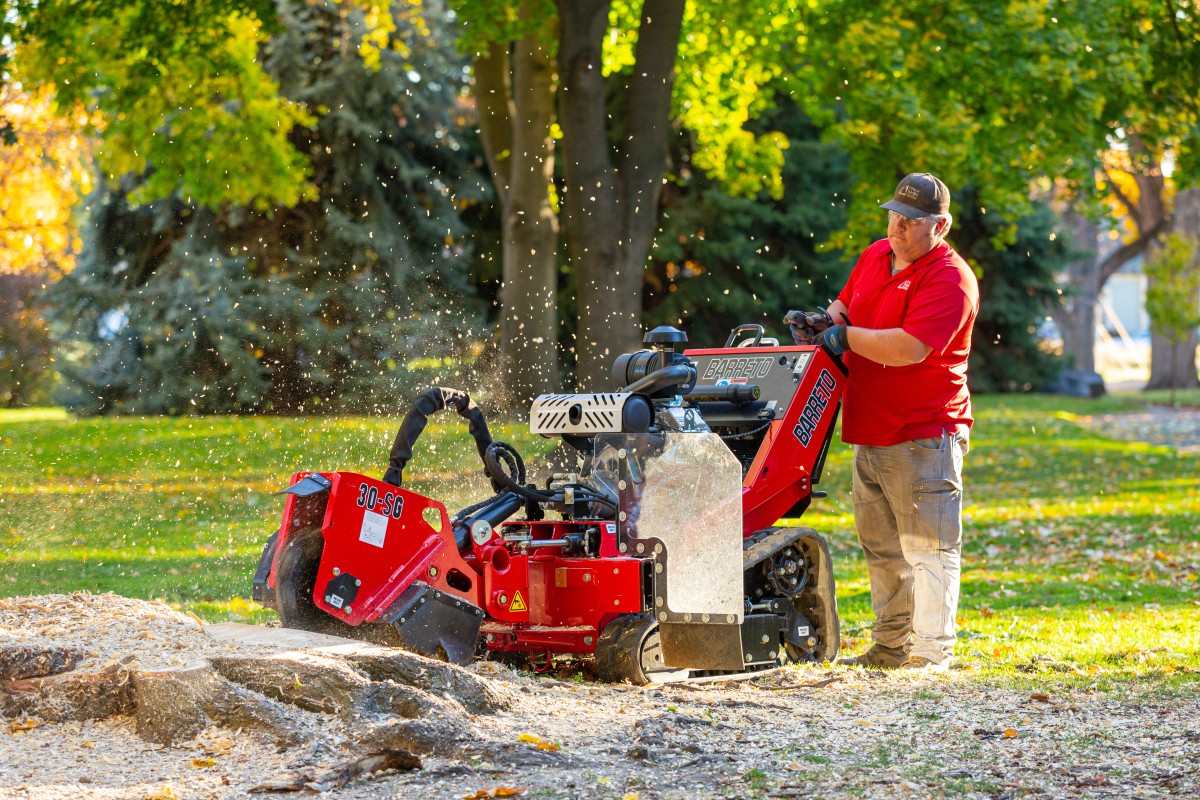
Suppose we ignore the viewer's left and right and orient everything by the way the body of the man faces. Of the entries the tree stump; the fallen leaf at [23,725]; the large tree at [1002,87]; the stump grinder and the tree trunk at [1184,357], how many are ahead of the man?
3

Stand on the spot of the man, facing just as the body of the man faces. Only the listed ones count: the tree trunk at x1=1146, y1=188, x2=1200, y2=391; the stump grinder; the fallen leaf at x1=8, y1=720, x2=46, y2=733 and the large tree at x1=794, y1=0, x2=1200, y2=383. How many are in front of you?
2

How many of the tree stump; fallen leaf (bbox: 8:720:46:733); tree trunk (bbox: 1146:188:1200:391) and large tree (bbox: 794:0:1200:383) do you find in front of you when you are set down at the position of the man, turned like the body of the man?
2

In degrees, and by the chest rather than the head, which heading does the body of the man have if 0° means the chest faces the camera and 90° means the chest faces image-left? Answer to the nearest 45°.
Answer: approximately 45°

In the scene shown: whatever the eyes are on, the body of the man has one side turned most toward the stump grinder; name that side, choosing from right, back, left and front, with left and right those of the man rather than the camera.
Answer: front

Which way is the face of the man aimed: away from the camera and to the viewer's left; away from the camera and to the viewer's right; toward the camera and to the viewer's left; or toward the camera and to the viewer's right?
toward the camera and to the viewer's left

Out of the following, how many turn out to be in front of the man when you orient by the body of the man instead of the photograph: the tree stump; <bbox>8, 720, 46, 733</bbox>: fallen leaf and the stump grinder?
3

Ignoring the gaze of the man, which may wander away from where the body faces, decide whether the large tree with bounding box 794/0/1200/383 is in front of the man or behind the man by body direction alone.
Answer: behind

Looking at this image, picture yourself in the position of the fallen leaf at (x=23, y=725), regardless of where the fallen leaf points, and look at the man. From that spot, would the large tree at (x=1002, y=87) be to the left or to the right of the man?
left

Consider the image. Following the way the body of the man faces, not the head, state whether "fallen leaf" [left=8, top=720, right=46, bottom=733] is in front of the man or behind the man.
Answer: in front

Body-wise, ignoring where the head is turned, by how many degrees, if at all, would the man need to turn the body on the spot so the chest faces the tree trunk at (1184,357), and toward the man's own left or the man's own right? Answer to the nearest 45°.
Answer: approximately 135° to the man's own right

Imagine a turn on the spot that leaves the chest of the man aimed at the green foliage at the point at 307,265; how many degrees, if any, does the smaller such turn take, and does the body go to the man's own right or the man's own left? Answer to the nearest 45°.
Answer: approximately 90° to the man's own right
